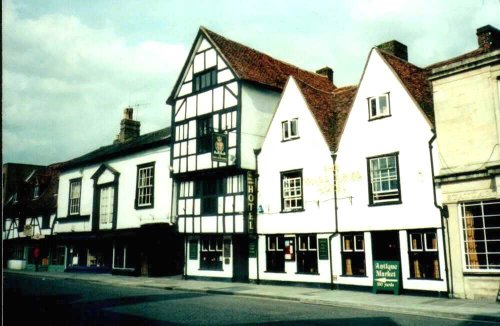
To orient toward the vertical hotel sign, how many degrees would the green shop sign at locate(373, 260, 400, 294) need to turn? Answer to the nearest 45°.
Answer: approximately 135° to its right

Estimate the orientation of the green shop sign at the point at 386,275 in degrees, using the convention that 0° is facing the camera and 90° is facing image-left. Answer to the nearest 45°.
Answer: approximately 0°

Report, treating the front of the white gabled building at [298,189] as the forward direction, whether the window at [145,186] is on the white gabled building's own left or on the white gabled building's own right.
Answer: on the white gabled building's own right

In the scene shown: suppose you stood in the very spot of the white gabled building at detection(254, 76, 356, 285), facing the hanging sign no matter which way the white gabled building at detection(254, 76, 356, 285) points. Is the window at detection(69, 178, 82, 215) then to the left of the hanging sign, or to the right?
right

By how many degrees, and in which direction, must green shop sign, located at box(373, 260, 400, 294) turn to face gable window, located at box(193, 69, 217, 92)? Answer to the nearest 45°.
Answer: approximately 135° to its right

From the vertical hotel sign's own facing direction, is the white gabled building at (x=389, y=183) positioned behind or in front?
in front

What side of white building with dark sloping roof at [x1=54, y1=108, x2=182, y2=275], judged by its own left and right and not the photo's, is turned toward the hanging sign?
left
